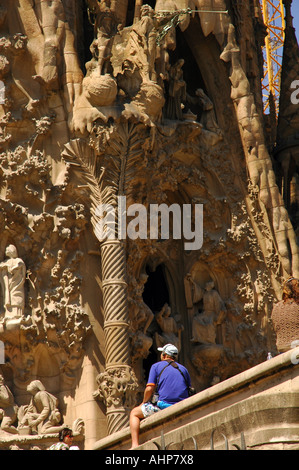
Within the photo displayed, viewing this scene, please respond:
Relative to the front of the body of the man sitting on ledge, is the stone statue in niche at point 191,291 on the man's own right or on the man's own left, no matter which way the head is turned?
on the man's own right

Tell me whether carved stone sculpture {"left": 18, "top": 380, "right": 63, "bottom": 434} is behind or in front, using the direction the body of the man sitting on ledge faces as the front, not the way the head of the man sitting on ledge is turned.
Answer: in front

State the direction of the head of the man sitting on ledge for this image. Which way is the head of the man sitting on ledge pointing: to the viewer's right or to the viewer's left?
to the viewer's left

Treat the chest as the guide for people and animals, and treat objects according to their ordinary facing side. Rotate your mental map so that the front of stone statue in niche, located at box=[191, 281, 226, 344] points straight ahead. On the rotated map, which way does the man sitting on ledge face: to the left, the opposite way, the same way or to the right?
to the right

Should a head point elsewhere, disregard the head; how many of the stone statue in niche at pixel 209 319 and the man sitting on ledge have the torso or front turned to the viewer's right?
0

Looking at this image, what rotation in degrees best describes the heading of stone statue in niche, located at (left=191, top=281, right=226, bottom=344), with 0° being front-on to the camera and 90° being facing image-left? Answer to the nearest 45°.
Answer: approximately 45°
